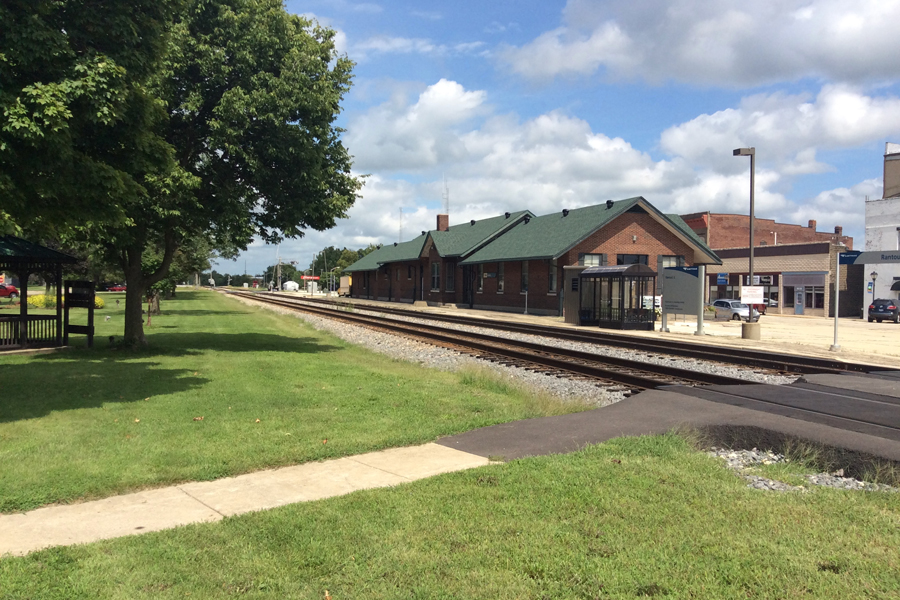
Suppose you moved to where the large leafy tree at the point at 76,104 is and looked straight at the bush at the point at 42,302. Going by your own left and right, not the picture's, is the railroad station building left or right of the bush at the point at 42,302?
right

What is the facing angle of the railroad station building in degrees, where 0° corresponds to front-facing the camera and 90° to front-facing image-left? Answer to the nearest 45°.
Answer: approximately 45°

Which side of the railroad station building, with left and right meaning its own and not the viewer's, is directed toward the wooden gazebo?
front

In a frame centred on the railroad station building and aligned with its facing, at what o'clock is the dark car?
The dark car is roughly at 7 o'clock from the railroad station building.

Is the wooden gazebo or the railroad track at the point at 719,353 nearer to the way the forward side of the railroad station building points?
the wooden gazebo

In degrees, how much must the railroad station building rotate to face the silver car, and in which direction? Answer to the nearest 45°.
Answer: approximately 135° to its left

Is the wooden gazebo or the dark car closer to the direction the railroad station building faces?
the wooden gazebo

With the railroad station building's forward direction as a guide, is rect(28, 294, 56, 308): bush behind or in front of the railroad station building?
in front

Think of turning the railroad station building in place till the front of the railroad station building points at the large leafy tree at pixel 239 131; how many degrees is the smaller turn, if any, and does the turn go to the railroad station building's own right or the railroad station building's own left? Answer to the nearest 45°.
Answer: approximately 45° to the railroad station building's own left

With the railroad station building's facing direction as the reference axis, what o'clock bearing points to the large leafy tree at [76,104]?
The large leafy tree is roughly at 11 o'clock from the railroad station building.

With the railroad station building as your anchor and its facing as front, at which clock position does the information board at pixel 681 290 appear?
The information board is roughly at 10 o'clock from the railroad station building.
